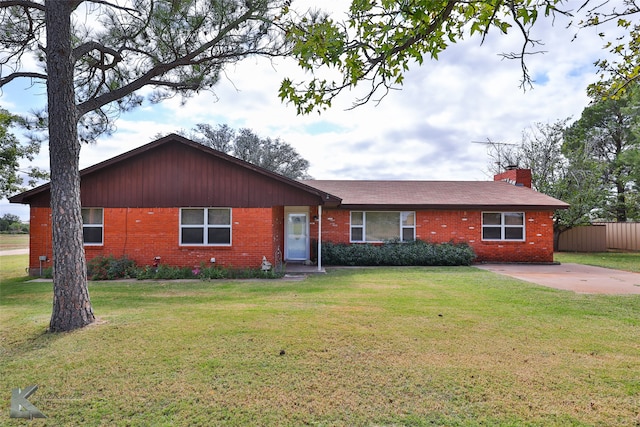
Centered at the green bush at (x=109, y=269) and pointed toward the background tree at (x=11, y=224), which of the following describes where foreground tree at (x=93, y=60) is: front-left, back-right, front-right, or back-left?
back-left

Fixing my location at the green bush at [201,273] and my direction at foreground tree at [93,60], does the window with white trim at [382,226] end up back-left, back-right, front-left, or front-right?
back-left

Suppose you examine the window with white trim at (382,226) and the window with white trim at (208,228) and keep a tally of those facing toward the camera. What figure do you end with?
2

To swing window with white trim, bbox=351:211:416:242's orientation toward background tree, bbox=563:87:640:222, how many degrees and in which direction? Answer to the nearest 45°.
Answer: approximately 135° to its left

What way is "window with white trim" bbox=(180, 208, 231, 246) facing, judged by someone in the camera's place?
facing the viewer

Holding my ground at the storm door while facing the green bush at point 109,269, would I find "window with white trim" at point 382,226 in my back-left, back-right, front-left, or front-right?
back-left

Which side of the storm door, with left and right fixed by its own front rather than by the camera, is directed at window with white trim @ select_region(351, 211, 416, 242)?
left

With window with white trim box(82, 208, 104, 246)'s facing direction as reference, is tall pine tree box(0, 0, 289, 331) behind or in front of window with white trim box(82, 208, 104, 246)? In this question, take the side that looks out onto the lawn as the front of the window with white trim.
in front

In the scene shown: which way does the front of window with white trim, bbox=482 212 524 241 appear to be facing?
toward the camera

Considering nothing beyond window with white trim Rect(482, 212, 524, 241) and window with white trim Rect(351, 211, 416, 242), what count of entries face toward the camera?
2

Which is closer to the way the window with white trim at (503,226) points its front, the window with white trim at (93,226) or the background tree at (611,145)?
the window with white trim

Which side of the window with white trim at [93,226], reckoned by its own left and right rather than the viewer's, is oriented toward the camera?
front

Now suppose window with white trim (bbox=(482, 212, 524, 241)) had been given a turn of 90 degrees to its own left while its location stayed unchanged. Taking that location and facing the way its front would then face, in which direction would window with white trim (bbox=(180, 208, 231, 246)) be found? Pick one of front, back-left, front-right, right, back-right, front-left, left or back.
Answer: back-right

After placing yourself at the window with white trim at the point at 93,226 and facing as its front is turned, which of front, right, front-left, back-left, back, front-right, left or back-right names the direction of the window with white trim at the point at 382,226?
left

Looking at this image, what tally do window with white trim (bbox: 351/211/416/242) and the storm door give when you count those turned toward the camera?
2
